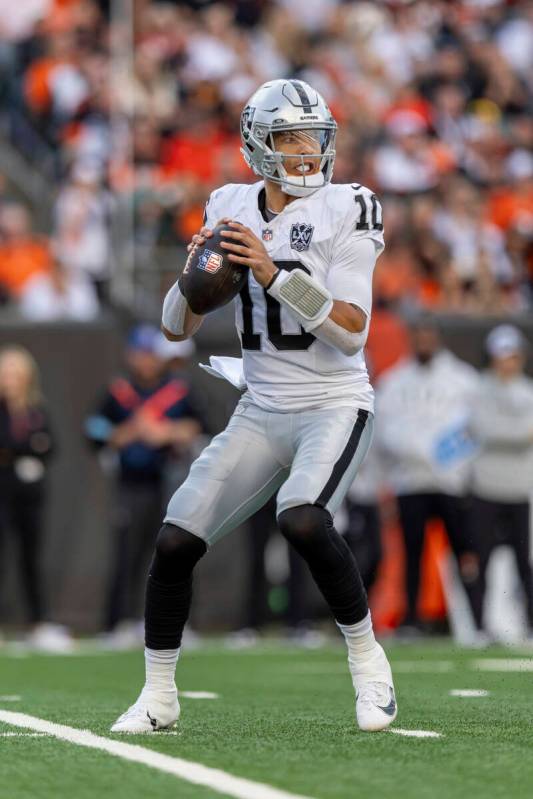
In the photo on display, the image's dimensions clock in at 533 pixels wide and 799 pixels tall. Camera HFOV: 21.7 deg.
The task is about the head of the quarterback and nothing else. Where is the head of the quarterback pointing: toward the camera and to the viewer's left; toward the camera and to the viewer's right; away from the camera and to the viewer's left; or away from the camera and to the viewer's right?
toward the camera and to the viewer's right

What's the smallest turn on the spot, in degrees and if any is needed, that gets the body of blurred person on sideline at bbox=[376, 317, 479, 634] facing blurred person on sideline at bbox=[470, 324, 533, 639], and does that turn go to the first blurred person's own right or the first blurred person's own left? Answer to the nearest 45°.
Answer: approximately 90° to the first blurred person's own left

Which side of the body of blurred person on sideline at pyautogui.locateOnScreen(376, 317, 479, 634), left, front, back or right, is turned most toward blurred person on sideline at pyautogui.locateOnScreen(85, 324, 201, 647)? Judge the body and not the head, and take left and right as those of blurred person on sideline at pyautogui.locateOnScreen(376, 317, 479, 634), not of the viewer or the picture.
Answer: right

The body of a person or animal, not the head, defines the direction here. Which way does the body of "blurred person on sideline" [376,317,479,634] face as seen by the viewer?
toward the camera

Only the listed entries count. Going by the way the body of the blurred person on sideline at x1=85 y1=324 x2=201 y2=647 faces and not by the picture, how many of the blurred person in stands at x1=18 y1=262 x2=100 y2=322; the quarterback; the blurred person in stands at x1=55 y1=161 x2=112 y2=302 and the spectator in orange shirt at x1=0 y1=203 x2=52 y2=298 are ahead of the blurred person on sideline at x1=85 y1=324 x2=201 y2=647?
1

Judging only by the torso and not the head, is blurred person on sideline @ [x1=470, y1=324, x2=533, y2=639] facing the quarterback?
yes

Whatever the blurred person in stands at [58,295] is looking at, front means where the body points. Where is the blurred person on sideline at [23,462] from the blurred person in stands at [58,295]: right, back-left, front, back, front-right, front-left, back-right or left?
front

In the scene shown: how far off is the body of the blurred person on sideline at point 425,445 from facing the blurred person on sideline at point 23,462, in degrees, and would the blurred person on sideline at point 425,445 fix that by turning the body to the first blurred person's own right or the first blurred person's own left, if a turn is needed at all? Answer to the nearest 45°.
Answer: approximately 90° to the first blurred person's own right

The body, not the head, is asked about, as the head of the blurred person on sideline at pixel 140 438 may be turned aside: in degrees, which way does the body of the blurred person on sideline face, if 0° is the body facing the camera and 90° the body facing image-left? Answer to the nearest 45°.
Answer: approximately 0°
